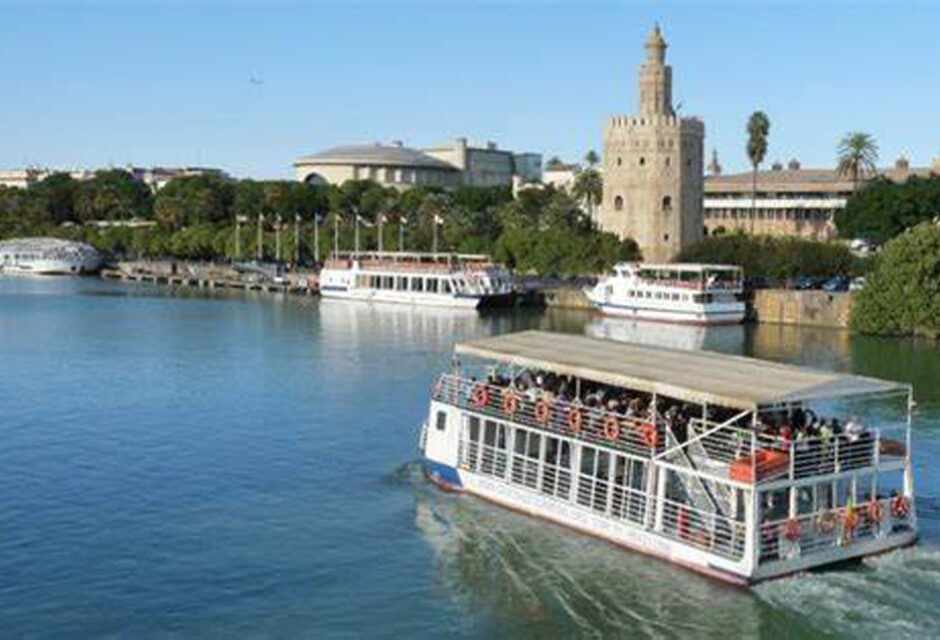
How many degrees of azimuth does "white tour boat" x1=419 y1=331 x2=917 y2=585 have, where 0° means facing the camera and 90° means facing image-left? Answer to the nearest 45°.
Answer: approximately 135°
